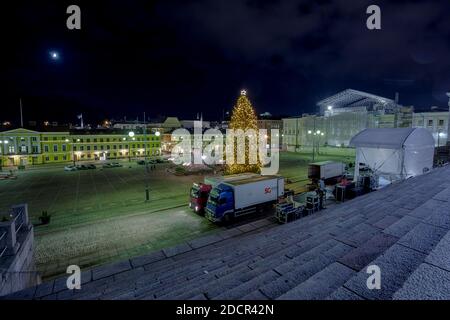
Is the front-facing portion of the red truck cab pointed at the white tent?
no

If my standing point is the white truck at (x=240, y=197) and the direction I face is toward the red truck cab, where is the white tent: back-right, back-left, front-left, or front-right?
back-right

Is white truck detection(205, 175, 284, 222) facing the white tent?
no

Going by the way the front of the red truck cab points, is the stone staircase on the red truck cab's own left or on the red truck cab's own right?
on the red truck cab's own left

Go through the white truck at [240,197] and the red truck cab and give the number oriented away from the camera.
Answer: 0

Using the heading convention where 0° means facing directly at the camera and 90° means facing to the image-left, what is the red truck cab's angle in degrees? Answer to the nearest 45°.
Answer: approximately 45°

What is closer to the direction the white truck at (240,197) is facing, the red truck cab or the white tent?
the red truck cab

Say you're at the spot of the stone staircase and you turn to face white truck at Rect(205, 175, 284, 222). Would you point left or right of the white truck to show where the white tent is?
right

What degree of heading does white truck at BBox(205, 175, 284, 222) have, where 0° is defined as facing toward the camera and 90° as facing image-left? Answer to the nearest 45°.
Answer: approximately 45°

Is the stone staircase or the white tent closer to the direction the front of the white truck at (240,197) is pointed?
the stone staircase

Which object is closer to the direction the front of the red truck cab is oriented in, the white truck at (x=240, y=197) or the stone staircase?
the stone staircase

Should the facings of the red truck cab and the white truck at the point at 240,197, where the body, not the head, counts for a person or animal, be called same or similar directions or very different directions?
same or similar directions
